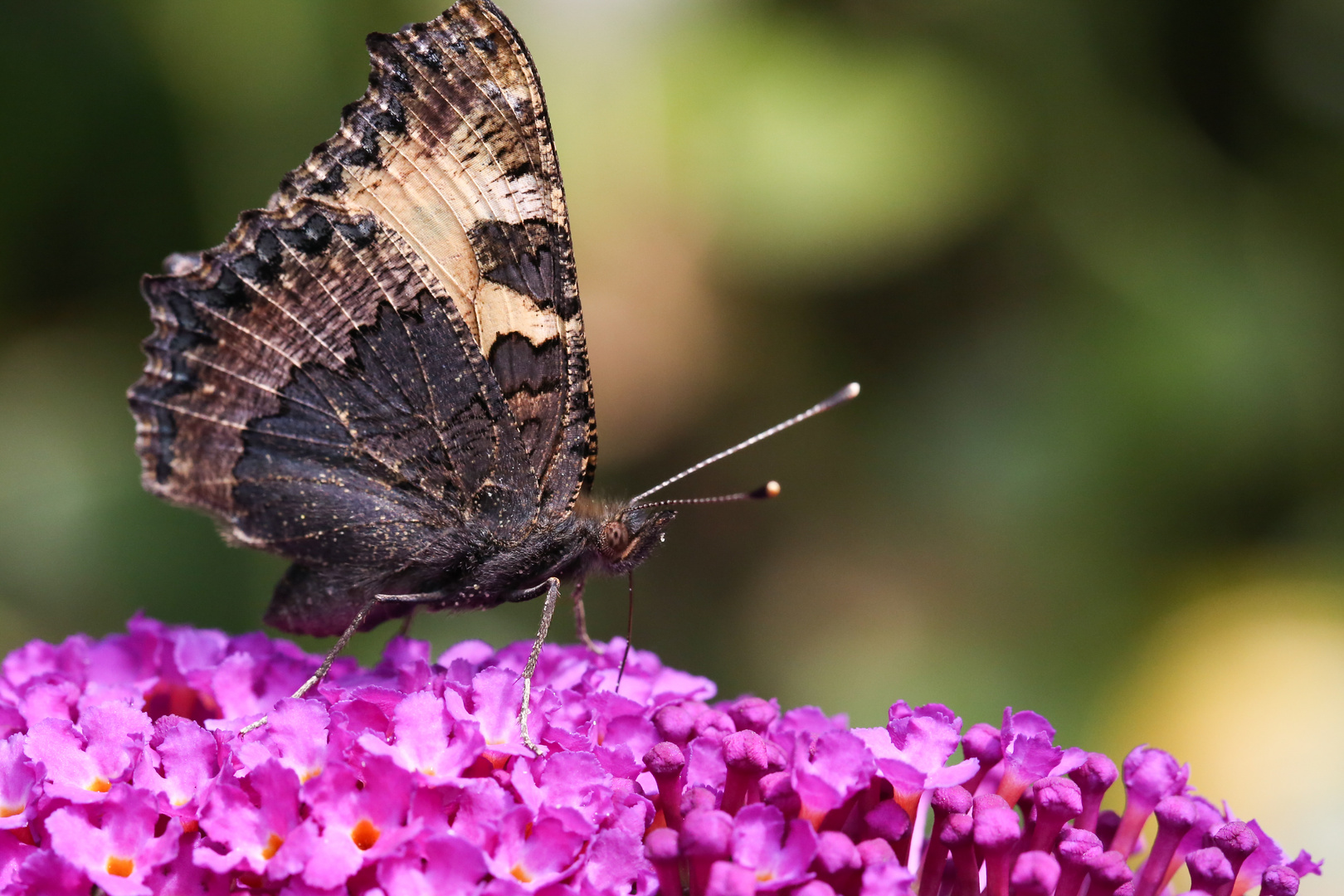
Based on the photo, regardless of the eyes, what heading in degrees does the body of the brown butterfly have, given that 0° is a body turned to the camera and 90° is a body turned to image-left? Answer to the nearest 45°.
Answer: approximately 270°

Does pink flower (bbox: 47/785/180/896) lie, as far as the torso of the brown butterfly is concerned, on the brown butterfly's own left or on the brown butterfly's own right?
on the brown butterfly's own right
